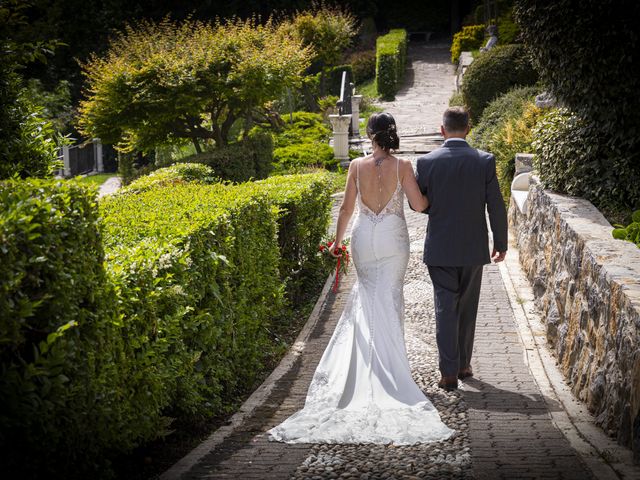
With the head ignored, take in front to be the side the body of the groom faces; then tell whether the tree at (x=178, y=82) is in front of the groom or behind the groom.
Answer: in front

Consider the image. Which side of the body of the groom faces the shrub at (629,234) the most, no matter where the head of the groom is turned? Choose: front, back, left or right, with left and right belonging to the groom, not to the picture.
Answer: right

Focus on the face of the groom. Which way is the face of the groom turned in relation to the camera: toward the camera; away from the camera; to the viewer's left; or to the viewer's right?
away from the camera

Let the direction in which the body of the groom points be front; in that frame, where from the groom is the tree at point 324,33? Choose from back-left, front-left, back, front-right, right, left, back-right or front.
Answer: front

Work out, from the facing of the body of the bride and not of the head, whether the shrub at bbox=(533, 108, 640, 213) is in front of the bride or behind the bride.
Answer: in front

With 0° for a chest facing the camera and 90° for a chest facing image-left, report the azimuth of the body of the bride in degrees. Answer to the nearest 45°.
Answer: approximately 180°

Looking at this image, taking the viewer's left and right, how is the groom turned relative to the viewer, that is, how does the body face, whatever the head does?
facing away from the viewer

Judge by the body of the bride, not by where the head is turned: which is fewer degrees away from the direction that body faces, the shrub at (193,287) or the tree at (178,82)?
the tree

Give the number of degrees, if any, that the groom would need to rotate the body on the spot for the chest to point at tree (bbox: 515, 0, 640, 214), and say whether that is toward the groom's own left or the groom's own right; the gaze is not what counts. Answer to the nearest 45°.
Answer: approximately 45° to the groom's own right

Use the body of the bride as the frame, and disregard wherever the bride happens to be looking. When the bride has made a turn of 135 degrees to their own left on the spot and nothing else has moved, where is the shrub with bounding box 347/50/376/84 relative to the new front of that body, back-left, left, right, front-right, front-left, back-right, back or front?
back-right

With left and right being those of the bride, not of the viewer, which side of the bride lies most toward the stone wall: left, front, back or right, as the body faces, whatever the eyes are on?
right

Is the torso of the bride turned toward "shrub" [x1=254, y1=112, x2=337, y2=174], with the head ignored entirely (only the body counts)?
yes

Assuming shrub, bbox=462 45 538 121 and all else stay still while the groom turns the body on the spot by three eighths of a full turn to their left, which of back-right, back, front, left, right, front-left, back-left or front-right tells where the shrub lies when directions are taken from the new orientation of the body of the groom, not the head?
back-right

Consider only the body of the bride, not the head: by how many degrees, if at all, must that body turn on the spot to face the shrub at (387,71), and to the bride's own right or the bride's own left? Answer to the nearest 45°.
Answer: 0° — they already face it

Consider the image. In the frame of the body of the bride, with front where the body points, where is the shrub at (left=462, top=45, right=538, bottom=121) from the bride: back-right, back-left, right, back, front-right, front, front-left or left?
front

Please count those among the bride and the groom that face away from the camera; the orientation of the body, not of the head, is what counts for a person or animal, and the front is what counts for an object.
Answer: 2
